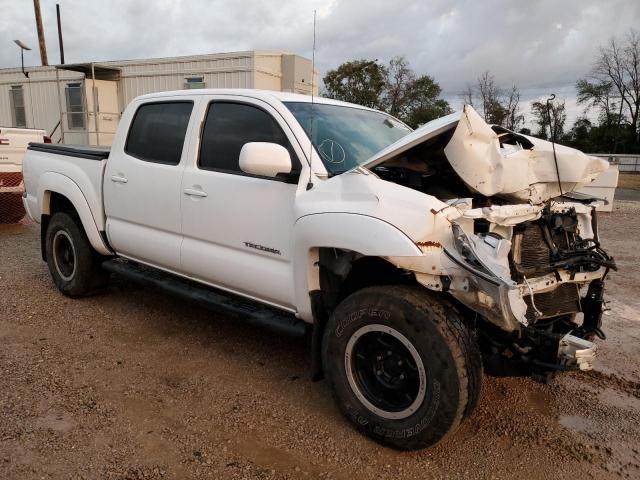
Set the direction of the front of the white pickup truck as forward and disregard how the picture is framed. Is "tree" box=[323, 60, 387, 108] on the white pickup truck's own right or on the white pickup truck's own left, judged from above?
on the white pickup truck's own left

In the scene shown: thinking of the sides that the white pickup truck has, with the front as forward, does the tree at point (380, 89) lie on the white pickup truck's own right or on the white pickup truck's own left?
on the white pickup truck's own left

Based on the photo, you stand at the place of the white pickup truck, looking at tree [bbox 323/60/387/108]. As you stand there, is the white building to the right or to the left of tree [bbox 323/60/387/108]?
left

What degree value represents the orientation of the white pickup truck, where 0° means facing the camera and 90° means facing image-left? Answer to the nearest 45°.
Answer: approximately 315°

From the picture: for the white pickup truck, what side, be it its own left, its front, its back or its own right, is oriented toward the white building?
back

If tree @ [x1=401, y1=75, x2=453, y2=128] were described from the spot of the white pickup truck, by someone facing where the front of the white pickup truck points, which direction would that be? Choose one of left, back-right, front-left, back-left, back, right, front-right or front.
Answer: back-left
